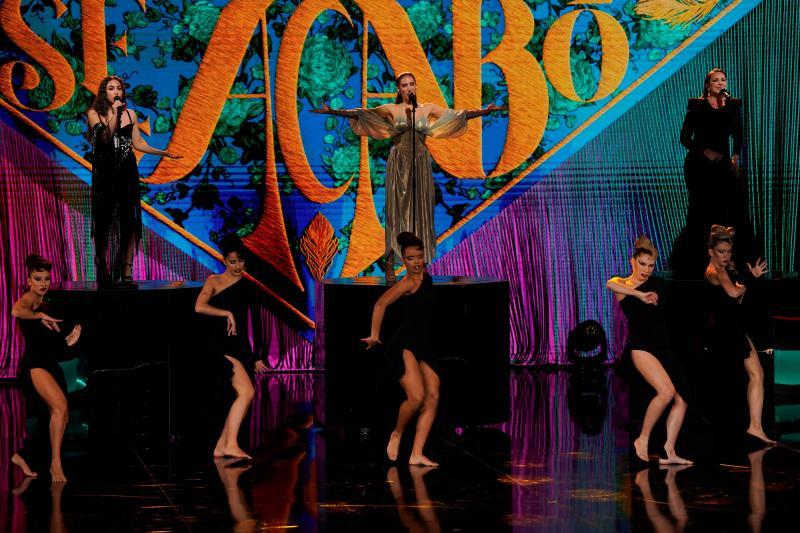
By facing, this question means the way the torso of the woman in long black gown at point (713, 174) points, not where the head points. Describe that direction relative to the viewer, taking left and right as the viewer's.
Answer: facing the viewer

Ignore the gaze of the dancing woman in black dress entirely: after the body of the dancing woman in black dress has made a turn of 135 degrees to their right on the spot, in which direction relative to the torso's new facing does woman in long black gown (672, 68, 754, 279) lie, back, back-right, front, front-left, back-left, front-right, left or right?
right

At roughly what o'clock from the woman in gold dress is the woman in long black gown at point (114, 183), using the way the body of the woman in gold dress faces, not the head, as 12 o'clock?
The woman in long black gown is roughly at 3 o'clock from the woman in gold dress.

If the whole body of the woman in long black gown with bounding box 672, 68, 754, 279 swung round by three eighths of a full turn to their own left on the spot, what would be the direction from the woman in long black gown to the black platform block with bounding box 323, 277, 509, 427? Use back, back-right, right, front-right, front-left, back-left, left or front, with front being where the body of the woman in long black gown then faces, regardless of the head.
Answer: back

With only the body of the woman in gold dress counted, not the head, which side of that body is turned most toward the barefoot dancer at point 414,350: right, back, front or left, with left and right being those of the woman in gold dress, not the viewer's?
front

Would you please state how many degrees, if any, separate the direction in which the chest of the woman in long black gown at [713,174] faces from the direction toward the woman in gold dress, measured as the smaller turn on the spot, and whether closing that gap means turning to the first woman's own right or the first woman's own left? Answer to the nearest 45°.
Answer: approximately 90° to the first woman's own right

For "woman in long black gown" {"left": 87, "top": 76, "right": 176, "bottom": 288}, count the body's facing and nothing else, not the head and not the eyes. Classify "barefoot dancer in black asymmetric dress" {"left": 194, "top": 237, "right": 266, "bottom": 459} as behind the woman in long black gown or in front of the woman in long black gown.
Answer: in front

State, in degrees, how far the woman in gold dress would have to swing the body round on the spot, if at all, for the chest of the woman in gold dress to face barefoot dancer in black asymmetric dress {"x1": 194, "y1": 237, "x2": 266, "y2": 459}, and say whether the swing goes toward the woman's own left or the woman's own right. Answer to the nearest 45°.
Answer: approximately 45° to the woman's own right

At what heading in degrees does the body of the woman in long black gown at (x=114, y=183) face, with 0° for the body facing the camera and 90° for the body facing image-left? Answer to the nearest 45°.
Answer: approximately 315°

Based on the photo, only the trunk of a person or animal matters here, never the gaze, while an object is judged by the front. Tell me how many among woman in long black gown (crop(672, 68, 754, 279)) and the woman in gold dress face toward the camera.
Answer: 2

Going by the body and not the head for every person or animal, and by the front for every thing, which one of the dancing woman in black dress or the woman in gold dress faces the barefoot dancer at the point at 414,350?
the woman in gold dress

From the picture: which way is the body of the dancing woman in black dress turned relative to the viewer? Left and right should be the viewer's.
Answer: facing the viewer and to the right of the viewer

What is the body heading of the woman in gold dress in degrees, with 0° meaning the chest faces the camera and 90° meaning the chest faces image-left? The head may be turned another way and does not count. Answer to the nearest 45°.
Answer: approximately 0°
